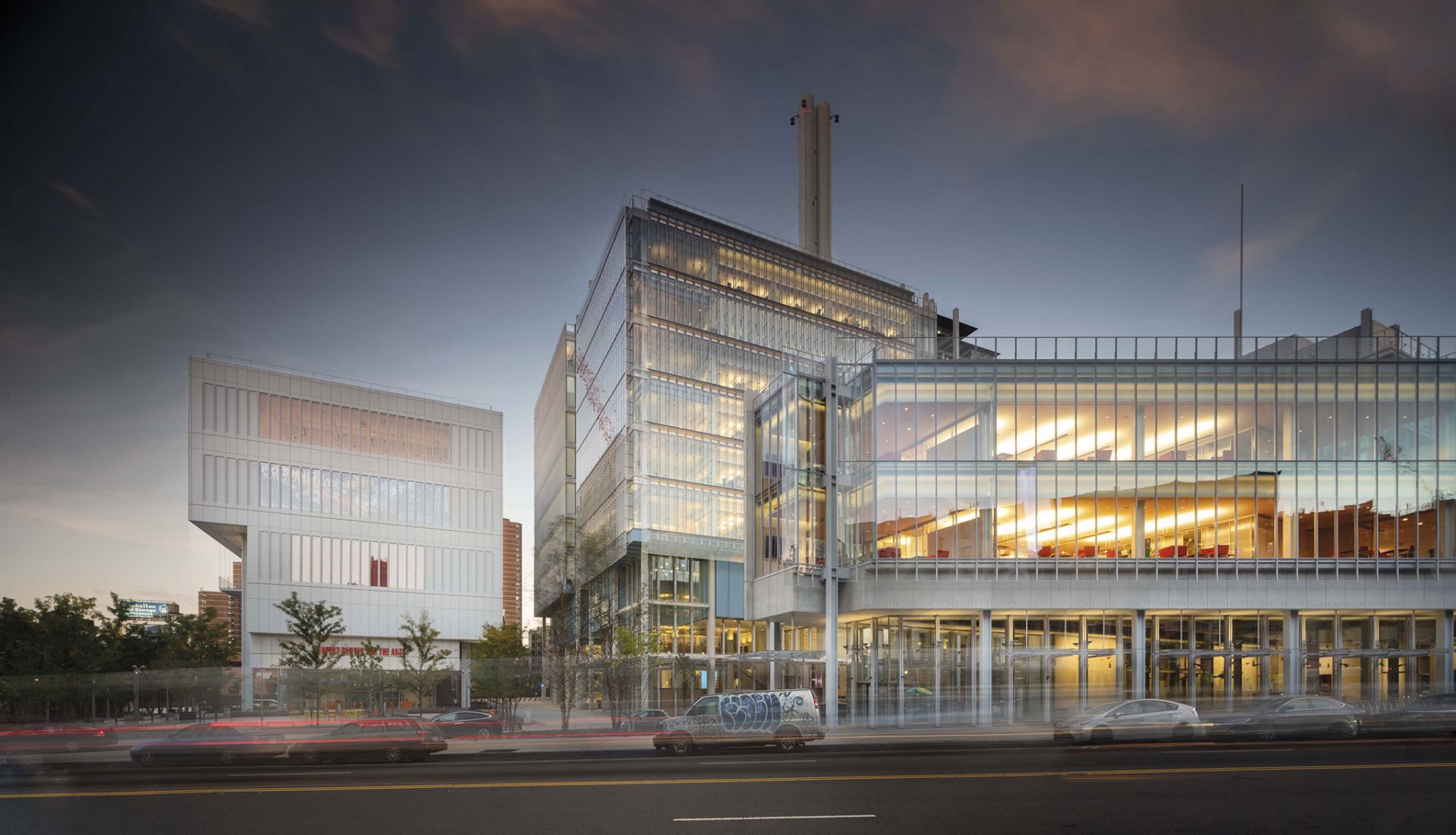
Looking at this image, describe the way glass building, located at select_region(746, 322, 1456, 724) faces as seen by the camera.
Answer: facing the viewer

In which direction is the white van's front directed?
to the viewer's left

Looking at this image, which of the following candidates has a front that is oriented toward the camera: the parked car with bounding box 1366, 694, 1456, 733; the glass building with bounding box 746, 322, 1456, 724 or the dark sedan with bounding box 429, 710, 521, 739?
the glass building

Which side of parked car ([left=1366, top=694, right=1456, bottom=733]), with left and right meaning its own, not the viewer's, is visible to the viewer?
left

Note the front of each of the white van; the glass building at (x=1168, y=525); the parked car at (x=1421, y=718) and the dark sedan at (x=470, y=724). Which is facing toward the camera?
the glass building

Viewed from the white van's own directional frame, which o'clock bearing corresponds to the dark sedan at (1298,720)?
The dark sedan is roughly at 6 o'clock from the white van.

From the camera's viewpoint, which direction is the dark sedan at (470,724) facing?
to the viewer's left
